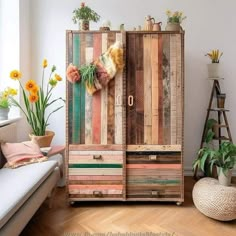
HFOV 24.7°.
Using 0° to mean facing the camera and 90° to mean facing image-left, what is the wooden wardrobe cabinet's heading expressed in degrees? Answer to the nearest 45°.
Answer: approximately 0°

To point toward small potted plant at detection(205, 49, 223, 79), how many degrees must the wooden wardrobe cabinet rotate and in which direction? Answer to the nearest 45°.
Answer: approximately 135° to its left

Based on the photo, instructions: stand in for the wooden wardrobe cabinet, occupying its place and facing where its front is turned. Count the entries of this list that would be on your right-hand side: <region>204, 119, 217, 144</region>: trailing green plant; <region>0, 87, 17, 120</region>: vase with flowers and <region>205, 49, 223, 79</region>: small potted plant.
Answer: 1

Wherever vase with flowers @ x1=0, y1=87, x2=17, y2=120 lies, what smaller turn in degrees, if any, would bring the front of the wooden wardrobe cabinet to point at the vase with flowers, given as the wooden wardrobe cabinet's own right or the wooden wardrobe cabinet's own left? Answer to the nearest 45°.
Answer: approximately 90° to the wooden wardrobe cabinet's own right

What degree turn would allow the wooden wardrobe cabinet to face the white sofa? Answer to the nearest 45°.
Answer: approximately 45° to its right
